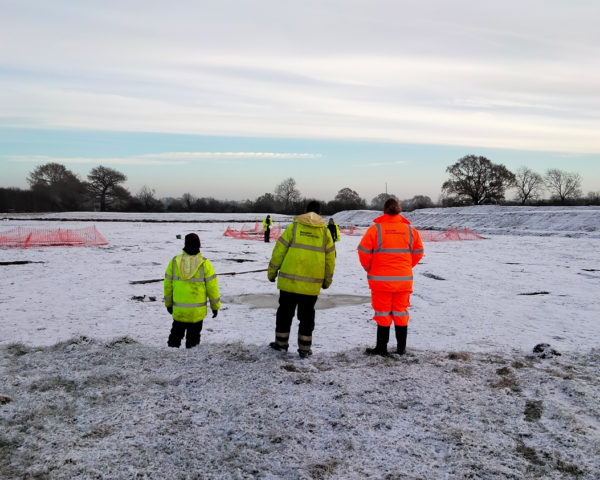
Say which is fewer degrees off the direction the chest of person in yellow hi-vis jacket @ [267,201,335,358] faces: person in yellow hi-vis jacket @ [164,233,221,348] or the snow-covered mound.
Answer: the snow-covered mound

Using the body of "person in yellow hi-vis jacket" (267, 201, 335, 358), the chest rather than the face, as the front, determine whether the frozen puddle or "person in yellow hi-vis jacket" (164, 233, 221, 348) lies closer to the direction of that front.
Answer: the frozen puddle

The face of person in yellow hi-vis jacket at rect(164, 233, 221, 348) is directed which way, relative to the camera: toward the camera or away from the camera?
away from the camera

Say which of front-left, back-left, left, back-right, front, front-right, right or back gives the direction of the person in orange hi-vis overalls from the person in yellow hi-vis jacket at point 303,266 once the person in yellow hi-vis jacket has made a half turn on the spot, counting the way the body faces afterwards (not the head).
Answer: left

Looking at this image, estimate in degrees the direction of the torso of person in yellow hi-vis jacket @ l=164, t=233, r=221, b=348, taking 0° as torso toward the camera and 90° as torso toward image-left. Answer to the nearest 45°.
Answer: approximately 180°

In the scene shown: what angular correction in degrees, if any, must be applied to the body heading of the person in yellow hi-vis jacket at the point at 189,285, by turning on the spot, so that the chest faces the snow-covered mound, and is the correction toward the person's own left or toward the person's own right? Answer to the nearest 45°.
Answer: approximately 45° to the person's own right

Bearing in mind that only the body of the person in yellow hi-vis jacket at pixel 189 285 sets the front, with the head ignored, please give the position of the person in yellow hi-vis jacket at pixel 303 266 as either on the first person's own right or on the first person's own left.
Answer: on the first person's own right

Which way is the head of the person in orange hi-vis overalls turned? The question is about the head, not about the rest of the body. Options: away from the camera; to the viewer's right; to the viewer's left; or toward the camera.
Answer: away from the camera

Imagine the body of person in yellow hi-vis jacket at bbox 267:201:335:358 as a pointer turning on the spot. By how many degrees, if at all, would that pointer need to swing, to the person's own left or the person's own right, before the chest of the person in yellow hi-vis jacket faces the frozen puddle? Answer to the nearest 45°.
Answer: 0° — they already face it

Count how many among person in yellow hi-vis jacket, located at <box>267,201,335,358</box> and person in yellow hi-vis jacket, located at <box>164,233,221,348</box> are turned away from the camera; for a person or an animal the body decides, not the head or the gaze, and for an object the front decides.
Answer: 2

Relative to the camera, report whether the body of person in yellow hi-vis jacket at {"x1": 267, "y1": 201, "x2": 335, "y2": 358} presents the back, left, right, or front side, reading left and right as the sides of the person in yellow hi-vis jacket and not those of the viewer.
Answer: back
